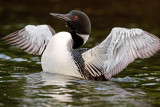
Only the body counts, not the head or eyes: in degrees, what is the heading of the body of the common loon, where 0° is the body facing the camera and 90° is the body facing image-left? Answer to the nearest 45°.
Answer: approximately 45°
